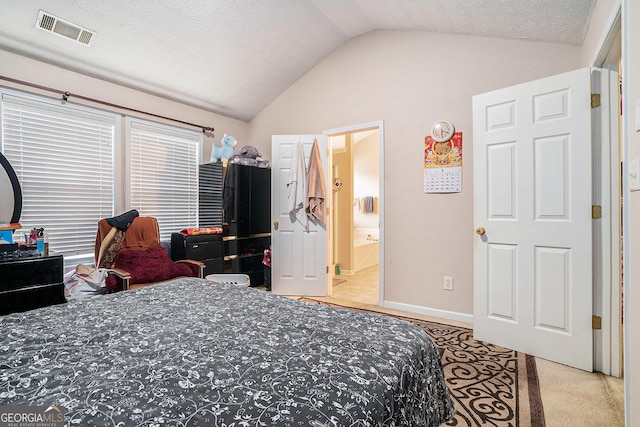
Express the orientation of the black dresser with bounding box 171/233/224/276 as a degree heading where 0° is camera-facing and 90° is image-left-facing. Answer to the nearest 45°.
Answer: approximately 315°

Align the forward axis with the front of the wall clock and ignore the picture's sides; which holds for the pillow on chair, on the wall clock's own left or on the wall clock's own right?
on the wall clock's own right

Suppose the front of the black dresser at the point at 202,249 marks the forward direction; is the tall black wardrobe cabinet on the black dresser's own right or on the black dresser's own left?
on the black dresser's own left

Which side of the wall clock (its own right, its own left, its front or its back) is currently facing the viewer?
front

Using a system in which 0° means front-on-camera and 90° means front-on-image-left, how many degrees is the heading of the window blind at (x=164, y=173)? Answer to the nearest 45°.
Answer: approximately 315°

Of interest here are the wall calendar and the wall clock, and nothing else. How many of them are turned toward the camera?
2

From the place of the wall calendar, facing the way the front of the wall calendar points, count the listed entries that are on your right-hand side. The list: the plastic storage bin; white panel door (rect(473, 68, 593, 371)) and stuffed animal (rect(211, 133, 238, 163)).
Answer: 2

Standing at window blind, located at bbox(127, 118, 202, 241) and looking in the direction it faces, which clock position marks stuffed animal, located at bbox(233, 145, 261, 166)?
The stuffed animal is roughly at 11 o'clock from the window blind.

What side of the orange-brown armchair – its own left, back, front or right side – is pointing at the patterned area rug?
front

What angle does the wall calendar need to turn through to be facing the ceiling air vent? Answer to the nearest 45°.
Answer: approximately 45° to its right

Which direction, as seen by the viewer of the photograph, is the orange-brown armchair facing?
facing the viewer and to the right of the viewer

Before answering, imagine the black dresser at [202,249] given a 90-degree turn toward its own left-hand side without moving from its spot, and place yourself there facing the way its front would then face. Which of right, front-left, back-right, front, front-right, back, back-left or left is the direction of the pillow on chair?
back

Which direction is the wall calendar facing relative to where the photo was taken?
toward the camera

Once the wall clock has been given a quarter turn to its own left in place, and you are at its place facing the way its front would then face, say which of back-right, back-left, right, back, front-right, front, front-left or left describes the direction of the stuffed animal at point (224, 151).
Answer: back
